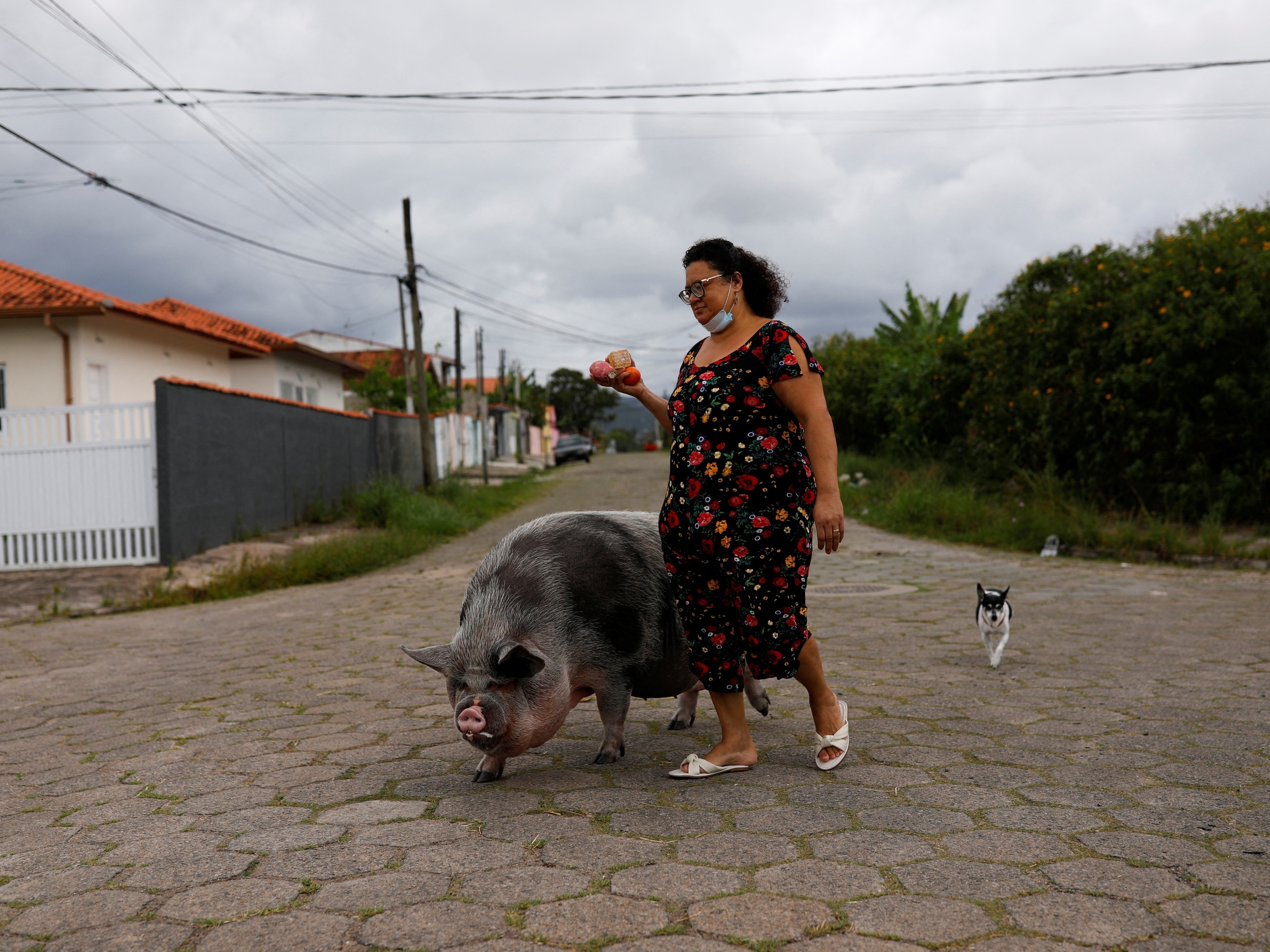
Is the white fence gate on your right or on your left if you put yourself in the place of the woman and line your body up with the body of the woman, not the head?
on your right

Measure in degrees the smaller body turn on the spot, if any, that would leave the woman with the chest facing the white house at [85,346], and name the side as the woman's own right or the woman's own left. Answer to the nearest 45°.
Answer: approximately 90° to the woman's own right

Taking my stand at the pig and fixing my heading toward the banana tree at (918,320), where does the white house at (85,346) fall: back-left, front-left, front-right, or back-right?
front-left

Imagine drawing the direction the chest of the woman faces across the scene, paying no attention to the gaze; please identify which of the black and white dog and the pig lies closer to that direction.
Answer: the pig

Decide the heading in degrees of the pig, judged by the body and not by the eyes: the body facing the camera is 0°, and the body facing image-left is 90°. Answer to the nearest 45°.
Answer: approximately 45°

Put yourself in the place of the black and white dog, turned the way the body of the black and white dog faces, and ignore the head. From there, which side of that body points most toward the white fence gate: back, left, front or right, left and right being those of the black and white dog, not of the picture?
right

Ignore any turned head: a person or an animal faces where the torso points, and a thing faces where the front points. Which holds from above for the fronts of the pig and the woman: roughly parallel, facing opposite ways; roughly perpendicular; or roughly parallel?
roughly parallel

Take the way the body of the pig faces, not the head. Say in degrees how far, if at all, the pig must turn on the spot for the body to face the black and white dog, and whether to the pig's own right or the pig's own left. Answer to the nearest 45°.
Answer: approximately 180°

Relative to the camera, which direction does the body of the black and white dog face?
toward the camera

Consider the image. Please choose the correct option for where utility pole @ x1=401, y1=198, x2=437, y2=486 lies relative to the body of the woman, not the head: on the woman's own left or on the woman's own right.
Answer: on the woman's own right

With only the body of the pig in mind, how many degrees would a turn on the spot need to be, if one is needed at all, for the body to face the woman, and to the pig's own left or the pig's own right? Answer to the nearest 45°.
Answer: approximately 135° to the pig's own left

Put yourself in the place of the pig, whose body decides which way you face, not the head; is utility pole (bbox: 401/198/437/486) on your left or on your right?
on your right

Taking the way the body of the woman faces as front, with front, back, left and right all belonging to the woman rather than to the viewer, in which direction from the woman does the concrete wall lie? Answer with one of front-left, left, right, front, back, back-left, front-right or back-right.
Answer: right

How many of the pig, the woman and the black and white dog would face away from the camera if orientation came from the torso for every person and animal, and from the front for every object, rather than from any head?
0

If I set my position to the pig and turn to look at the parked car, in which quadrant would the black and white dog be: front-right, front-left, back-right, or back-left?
front-right
